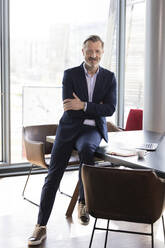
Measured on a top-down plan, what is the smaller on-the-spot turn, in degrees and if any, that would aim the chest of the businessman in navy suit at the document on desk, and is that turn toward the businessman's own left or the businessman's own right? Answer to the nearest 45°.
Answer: approximately 45° to the businessman's own left

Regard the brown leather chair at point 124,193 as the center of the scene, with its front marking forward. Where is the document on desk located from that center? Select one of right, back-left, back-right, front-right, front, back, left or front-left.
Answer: front-left

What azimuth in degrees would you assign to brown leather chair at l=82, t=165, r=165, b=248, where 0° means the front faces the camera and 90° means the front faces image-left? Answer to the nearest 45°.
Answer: approximately 225°

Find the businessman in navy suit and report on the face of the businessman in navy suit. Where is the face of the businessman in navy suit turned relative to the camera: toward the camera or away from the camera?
toward the camera

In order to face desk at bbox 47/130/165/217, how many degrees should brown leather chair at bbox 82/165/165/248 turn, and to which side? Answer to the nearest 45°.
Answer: approximately 45° to its left

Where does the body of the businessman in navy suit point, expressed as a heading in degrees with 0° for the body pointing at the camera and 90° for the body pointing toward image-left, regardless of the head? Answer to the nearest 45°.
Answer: approximately 0°

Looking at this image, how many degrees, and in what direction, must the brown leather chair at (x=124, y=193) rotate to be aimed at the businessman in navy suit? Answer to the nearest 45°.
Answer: approximately 45° to its left

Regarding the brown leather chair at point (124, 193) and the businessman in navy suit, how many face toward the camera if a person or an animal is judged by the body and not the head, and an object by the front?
1

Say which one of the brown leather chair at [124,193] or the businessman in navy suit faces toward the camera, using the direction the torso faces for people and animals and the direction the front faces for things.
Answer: the businessman in navy suit

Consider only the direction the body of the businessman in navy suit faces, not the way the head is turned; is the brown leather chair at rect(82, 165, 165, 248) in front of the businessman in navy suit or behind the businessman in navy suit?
in front
